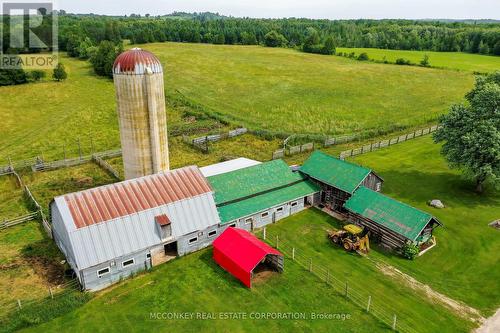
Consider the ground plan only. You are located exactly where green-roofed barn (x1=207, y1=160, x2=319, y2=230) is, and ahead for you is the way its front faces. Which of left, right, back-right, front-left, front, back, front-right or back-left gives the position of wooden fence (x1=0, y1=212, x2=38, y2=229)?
back-right

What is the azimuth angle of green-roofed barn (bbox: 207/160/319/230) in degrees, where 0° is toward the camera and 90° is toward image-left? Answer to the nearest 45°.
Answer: approximately 315°

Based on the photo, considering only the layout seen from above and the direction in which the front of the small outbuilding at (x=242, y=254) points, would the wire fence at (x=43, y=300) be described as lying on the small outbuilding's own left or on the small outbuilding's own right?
on the small outbuilding's own right

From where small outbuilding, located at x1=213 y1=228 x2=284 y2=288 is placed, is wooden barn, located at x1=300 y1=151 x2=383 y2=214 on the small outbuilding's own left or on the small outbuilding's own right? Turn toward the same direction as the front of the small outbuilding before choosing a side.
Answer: on the small outbuilding's own left

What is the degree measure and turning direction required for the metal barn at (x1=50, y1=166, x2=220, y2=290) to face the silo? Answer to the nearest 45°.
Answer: approximately 135° to its left

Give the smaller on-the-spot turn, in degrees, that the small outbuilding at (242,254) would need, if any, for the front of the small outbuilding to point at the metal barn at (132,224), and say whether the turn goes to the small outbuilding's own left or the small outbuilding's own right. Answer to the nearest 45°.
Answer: approximately 135° to the small outbuilding's own right

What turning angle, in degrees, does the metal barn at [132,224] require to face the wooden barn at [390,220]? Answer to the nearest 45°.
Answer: approximately 45° to its left
